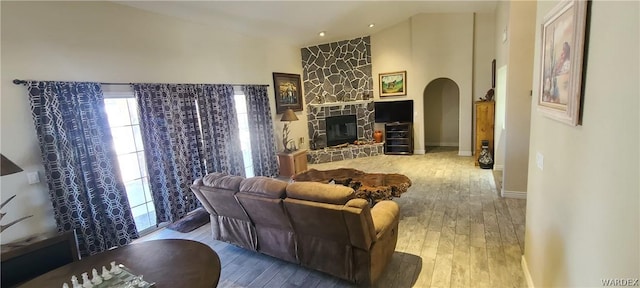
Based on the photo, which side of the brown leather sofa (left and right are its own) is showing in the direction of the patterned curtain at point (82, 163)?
left

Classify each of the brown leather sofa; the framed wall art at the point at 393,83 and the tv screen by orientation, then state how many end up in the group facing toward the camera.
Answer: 2

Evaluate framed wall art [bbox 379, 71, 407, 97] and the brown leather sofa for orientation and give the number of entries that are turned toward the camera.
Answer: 1

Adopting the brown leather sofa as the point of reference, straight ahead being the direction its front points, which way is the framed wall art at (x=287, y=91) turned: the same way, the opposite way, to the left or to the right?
to the right

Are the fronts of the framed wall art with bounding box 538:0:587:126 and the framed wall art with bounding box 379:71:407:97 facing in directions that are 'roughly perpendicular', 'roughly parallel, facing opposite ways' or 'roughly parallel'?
roughly perpendicular

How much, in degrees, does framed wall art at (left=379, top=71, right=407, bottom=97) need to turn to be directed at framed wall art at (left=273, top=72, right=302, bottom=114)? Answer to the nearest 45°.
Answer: approximately 45° to its right

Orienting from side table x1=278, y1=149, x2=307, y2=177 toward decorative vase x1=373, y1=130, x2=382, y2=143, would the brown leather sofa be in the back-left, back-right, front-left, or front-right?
back-right

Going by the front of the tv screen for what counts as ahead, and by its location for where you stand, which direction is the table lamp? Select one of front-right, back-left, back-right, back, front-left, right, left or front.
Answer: front-right

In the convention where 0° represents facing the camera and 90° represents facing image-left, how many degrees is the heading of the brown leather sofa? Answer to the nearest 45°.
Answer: approximately 225°

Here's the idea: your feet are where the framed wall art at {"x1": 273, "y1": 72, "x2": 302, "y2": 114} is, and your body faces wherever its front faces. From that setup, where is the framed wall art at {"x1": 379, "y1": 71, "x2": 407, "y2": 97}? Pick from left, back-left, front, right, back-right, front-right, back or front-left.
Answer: front-left

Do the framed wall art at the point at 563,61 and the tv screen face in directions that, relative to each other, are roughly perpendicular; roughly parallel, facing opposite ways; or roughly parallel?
roughly perpendicular
